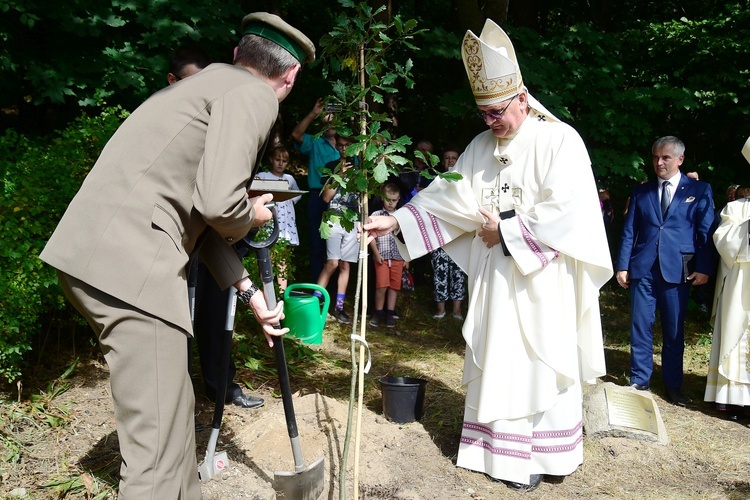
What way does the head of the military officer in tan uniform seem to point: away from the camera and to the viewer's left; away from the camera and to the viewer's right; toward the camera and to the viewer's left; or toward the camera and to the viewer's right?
away from the camera and to the viewer's right

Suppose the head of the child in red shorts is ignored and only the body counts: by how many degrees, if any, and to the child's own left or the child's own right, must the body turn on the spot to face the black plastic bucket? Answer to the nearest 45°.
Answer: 0° — they already face it

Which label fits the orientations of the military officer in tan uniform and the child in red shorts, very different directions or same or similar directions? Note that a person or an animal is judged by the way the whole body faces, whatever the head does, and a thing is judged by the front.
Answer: very different directions

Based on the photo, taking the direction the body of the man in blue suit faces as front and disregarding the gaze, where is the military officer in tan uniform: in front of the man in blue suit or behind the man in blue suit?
in front

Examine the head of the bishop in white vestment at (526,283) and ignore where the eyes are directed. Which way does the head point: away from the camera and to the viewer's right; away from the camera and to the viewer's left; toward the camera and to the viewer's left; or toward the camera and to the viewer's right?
toward the camera and to the viewer's left

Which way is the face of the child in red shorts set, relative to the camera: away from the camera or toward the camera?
toward the camera

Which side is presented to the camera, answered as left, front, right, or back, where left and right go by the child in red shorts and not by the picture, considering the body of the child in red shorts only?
front

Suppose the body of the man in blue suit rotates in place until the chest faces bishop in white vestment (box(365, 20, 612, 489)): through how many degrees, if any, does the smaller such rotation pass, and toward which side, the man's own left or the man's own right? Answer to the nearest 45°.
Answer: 0° — they already face them

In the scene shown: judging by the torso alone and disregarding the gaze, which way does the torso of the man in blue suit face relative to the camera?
toward the camera

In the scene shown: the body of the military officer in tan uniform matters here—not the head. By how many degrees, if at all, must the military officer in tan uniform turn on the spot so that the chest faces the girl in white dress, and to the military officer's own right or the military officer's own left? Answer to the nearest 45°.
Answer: approximately 45° to the military officer's own left

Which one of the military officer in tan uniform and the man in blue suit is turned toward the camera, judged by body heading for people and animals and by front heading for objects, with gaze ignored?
the man in blue suit

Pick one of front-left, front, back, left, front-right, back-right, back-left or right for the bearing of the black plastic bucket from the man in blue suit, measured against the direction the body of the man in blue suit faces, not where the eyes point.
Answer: front-right

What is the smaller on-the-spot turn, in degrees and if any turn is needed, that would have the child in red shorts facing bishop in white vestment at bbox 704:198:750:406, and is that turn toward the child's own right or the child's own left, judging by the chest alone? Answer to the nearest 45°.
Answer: approximately 45° to the child's own left

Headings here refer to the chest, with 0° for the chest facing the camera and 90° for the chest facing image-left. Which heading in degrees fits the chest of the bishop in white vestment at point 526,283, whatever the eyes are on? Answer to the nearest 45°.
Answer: approximately 45°

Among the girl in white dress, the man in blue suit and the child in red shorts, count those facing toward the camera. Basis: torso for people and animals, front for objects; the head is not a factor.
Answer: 3
